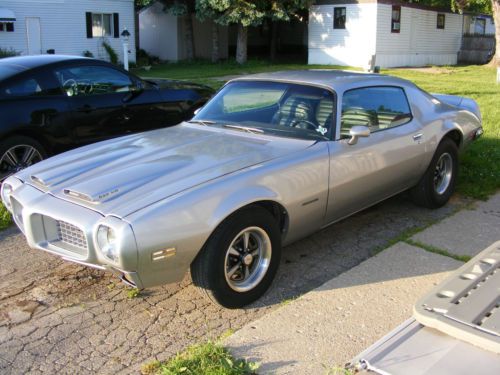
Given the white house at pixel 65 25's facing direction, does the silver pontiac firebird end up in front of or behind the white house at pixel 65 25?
in front

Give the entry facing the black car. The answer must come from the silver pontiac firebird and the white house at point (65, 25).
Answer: the white house

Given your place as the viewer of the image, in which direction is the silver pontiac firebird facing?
facing the viewer and to the left of the viewer

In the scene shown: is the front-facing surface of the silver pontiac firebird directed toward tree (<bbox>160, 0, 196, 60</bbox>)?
no

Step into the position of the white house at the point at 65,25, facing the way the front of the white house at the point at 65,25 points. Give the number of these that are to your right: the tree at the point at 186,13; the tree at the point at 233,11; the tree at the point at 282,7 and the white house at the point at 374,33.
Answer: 0

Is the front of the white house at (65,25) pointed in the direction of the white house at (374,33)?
no

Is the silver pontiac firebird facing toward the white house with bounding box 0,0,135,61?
no

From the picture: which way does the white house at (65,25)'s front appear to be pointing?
toward the camera

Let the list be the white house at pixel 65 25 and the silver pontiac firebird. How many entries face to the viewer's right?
0
